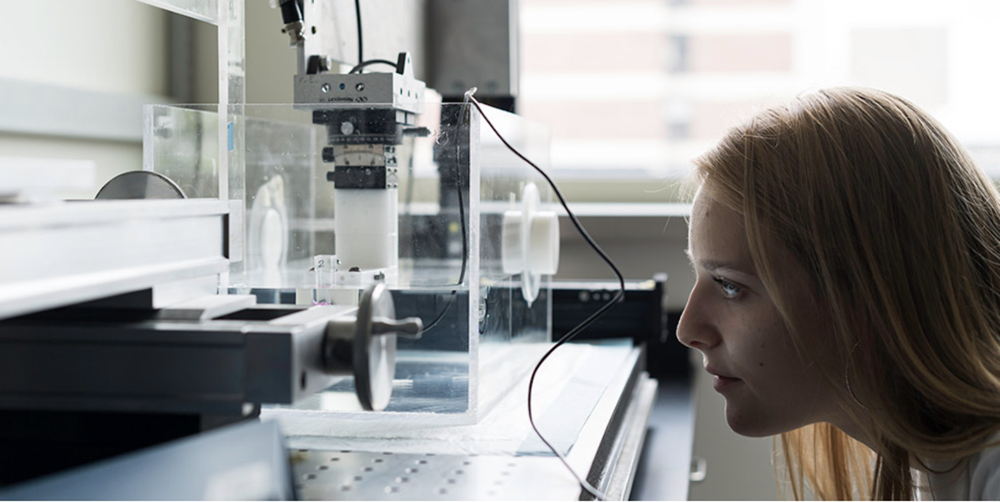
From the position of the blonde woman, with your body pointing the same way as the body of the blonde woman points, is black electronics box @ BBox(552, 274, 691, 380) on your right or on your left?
on your right

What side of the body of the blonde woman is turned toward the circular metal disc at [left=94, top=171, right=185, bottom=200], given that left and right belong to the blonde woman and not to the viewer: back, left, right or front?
front

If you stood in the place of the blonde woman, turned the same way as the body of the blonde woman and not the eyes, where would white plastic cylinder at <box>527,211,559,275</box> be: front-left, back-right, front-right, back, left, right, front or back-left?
front-right

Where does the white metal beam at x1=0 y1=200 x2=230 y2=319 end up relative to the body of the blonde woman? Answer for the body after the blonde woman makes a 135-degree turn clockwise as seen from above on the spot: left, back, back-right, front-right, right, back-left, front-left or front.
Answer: back

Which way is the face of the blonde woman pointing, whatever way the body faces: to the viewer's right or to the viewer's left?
to the viewer's left

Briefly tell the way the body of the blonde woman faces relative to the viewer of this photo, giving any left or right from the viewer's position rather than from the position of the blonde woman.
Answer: facing to the left of the viewer
